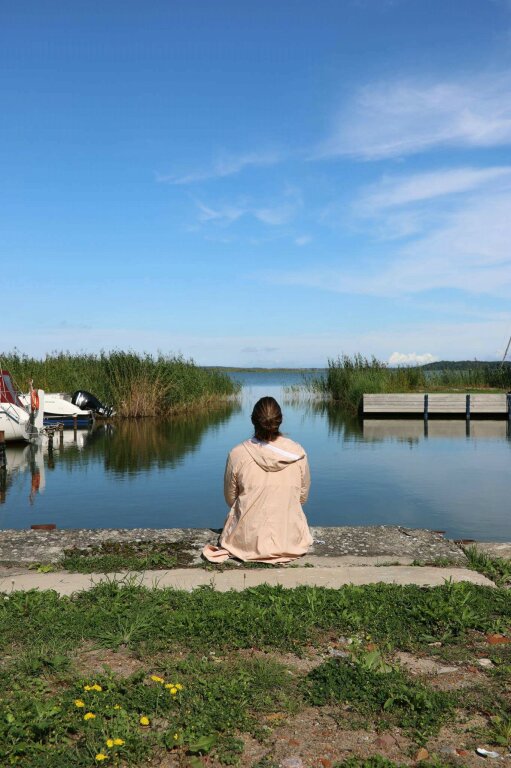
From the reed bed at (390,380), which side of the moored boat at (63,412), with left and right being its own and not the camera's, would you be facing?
back

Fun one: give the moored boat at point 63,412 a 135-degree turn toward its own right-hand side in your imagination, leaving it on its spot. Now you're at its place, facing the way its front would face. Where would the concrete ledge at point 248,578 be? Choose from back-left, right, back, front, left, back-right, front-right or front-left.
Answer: back-right

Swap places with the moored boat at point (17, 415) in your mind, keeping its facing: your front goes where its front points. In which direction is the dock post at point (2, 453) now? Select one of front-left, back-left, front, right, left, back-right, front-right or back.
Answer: left

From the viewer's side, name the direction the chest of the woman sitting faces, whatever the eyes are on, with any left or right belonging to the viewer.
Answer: facing away from the viewer

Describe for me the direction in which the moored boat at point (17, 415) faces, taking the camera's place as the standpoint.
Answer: facing to the left of the viewer

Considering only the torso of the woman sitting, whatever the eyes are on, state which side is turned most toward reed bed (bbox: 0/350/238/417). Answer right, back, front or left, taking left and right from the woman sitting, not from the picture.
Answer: front

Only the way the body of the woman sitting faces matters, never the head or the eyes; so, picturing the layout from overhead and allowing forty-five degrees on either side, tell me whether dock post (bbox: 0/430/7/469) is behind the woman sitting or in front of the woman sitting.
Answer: in front

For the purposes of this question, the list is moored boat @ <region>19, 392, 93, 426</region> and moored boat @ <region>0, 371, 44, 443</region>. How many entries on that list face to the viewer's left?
2

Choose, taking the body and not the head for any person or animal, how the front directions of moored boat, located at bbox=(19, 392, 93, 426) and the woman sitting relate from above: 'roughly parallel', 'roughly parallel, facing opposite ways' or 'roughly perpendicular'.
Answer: roughly perpendicular

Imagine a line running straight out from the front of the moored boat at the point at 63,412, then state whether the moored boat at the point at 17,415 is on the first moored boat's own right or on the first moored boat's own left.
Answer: on the first moored boat's own left

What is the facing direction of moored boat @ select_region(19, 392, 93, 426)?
to the viewer's left

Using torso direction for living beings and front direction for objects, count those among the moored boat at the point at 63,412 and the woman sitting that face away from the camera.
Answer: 1

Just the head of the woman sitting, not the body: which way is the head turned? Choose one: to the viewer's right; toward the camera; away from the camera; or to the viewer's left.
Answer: away from the camera

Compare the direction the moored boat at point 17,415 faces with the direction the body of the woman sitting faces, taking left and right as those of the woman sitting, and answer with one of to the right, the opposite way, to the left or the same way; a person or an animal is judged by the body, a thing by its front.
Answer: to the left

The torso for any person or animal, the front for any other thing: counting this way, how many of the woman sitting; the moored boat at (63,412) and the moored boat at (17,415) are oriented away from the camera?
1

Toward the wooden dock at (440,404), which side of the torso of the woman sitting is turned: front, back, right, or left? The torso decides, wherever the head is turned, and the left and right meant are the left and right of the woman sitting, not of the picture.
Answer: front

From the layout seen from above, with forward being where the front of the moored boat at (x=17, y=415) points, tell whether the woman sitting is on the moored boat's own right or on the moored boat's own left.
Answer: on the moored boat's own left
